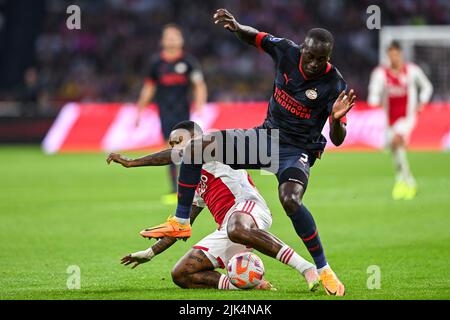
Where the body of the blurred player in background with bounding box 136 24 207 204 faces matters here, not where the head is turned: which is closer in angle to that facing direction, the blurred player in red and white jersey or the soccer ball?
the soccer ball

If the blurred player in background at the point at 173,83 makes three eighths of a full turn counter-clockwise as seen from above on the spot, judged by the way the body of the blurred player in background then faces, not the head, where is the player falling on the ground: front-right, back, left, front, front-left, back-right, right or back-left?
back-right

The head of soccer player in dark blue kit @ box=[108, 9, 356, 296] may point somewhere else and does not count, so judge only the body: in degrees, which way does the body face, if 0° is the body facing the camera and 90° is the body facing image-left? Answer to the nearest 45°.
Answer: approximately 0°

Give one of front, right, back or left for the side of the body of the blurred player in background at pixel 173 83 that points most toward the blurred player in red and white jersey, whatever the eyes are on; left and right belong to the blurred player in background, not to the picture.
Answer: left

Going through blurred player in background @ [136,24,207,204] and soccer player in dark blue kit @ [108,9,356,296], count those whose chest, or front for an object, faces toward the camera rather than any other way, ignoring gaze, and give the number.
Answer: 2

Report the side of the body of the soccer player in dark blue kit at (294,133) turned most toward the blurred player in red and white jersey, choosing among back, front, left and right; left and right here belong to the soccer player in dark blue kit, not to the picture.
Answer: back

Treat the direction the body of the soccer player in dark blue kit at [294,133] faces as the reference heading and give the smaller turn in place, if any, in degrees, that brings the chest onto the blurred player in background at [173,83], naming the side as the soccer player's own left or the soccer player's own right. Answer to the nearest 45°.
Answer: approximately 180°
